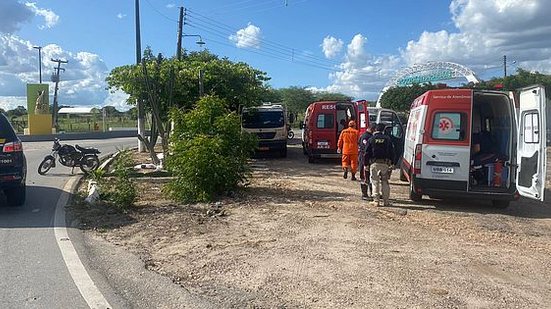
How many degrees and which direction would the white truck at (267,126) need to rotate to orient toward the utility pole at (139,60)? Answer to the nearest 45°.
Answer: approximately 90° to its right

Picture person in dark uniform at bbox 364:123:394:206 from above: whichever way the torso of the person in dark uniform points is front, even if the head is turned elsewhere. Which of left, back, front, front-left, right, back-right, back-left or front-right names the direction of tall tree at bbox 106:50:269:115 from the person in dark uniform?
front-left

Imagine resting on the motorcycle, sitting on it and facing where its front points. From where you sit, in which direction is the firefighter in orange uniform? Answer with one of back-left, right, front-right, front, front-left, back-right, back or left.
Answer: back-left

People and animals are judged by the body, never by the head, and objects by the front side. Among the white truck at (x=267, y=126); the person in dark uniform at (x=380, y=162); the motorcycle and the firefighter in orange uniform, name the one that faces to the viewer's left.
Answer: the motorcycle

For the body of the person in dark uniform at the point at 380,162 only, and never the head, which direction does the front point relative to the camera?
away from the camera

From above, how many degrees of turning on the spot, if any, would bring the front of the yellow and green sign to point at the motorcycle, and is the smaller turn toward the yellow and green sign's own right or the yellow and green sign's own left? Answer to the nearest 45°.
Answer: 0° — it already faces it

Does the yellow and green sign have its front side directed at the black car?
yes

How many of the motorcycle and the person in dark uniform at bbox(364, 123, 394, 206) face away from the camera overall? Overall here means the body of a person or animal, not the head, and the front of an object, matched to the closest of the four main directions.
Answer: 1

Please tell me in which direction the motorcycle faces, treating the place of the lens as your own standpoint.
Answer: facing to the left of the viewer

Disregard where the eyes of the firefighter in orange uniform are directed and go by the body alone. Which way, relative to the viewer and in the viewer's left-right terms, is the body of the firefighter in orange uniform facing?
facing away from the viewer
